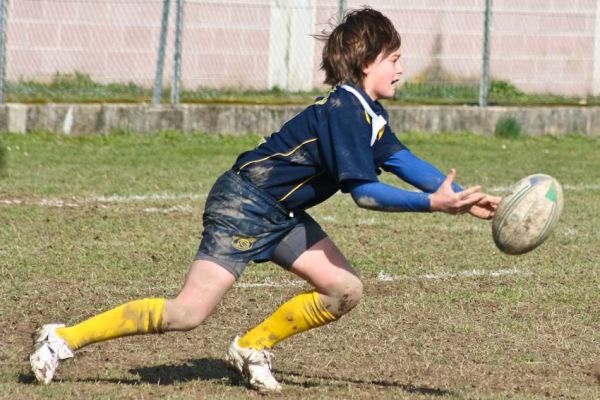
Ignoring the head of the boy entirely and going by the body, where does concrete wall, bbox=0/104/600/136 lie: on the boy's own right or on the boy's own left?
on the boy's own left

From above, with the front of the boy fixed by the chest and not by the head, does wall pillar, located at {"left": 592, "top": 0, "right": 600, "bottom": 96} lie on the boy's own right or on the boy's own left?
on the boy's own left

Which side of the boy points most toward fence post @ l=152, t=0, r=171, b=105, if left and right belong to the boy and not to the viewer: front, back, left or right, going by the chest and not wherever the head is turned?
left

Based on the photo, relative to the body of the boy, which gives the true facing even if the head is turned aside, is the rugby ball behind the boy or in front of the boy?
in front

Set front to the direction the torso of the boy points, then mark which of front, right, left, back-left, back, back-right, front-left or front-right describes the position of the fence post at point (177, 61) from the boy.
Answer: left

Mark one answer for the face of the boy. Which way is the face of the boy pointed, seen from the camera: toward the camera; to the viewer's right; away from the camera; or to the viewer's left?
to the viewer's right

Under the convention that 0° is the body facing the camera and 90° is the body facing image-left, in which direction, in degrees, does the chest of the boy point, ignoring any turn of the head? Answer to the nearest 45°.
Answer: approximately 270°

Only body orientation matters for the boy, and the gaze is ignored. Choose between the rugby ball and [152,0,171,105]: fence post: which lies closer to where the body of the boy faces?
the rugby ball
